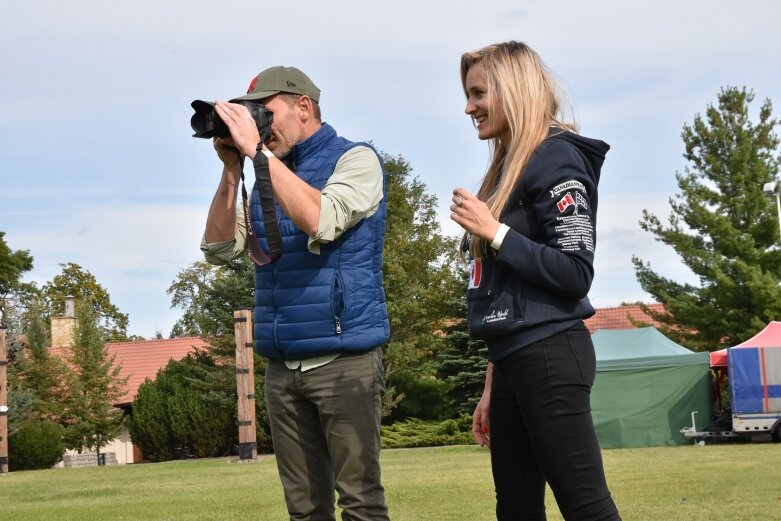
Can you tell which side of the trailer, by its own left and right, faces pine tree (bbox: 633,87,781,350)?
right

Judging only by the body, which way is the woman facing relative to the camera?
to the viewer's left

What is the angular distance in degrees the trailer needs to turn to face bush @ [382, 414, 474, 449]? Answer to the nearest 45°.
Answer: approximately 45° to its right

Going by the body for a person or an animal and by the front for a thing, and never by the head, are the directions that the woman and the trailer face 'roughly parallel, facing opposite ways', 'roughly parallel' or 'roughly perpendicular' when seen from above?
roughly parallel

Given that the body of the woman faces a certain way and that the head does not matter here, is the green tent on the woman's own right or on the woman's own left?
on the woman's own right

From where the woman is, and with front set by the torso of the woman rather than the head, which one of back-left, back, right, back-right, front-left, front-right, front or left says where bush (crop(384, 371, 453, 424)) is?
right

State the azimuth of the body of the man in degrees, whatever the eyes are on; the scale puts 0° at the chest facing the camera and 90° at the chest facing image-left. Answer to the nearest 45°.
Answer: approximately 45°

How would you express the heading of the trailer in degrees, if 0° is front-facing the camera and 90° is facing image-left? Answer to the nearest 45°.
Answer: approximately 90°

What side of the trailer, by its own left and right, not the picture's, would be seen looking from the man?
left

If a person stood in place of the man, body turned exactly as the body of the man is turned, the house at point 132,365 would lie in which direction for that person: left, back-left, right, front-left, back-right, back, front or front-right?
back-right

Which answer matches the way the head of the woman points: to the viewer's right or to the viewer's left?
to the viewer's left

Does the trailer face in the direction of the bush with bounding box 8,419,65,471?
yes

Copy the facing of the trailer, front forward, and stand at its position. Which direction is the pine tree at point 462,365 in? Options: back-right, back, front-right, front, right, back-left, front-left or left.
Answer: front-right

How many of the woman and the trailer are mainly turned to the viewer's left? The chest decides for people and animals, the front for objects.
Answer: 2

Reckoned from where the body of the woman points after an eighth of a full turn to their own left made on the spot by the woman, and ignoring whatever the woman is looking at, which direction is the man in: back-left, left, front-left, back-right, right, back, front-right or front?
right

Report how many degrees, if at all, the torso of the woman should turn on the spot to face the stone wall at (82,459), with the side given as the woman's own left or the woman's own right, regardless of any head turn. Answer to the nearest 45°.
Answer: approximately 45° to the woman's own right

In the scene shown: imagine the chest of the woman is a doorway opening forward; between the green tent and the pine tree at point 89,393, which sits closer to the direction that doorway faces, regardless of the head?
the pine tree
